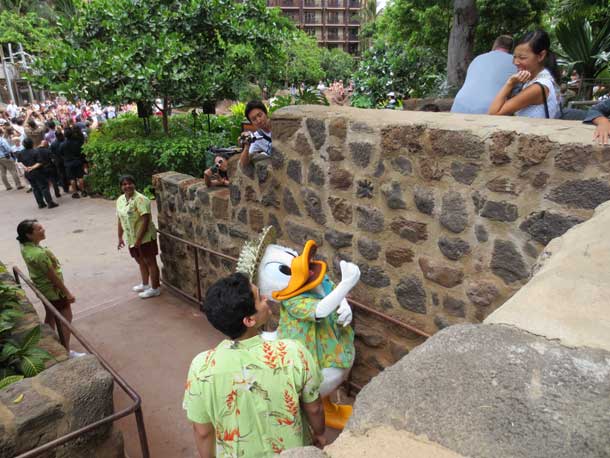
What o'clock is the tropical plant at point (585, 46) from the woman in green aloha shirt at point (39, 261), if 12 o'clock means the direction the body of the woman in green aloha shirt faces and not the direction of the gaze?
The tropical plant is roughly at 12 o'clock from the woman in green aloha shirt.

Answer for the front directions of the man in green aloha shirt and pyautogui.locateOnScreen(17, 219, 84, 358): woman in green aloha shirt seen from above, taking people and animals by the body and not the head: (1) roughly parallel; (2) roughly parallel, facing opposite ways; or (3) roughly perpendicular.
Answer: roughly perpendicular

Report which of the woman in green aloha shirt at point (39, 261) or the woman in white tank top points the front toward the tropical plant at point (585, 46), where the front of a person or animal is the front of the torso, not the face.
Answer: the woman in green aloha shirt

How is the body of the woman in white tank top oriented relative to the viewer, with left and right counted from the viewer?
facing to the left of the viewer

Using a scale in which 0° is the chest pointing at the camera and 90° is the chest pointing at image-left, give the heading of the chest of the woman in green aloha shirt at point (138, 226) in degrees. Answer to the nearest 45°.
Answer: approximately 45°

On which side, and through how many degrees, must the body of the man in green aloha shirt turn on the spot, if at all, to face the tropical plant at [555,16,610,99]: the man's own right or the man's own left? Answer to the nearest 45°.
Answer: approximately 45° to the man's own right

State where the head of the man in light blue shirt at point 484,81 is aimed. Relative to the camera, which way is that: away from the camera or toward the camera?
away from the camera

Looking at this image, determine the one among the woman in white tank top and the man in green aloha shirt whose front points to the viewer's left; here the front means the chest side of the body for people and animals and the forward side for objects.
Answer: the woman in white tank top

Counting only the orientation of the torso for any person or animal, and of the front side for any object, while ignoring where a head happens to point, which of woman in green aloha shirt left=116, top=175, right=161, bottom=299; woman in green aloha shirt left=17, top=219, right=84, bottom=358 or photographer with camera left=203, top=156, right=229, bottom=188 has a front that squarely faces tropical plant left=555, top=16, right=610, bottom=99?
woman in green aloha shirt left=17, top=219, right=84, bottom=358

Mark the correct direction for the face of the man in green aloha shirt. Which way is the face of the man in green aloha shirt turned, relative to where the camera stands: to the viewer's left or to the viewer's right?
to the viewer's right

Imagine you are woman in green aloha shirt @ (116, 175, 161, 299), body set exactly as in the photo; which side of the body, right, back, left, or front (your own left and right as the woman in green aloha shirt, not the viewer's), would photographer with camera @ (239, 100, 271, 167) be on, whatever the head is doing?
left

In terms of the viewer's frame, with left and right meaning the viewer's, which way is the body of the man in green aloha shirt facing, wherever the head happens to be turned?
facing away from the viewer

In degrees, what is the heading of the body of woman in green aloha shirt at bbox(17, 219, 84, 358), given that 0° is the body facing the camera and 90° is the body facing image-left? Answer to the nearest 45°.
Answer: approximately 270°

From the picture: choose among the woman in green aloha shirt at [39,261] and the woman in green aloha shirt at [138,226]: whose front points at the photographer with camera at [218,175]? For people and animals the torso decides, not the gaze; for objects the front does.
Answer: the woman in green aloha shirt at [39,261]
